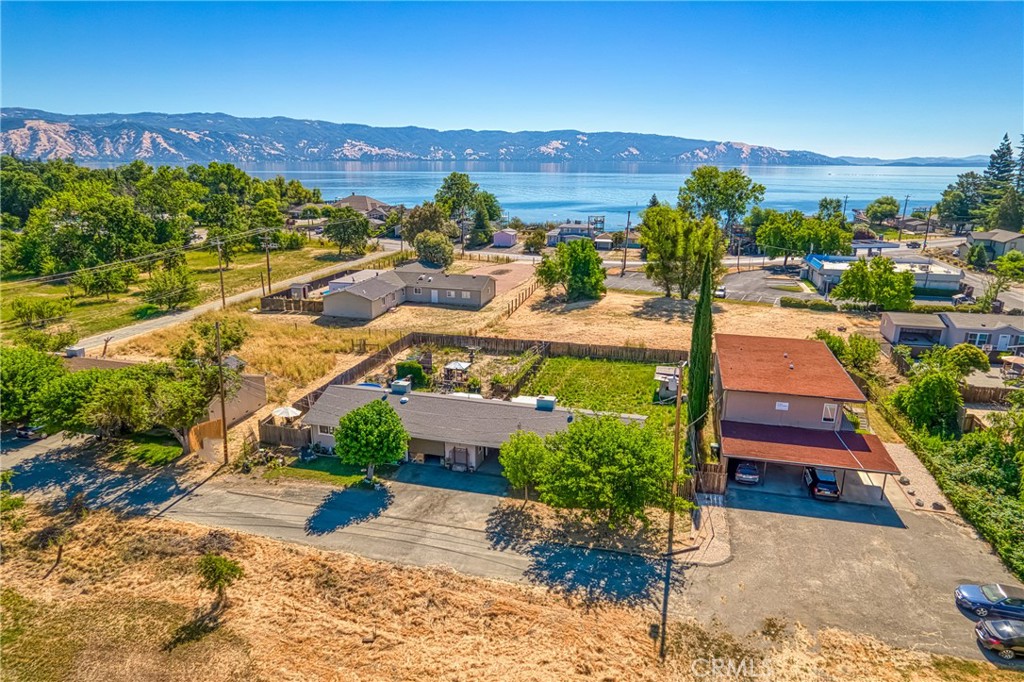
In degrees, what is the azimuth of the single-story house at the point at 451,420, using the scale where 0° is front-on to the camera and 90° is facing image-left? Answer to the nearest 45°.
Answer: approximately 0°

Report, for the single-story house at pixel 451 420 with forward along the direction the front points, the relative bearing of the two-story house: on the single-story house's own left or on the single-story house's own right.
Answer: on the single-story house's own left

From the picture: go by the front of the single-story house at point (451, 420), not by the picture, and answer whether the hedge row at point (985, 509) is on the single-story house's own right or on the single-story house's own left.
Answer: on the single-story house's own left

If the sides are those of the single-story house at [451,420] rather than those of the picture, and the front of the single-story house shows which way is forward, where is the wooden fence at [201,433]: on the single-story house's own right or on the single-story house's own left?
on the single-story house's own right

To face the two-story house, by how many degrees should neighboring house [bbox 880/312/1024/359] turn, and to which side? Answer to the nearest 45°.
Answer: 0° — it already faces it

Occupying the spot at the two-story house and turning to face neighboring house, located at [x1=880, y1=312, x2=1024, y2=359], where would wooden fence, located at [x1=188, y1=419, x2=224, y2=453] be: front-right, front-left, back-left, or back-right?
back-left

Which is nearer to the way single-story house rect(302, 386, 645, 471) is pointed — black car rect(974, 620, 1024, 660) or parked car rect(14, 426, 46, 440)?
the black car

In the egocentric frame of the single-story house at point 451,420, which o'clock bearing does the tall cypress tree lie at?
The tall cypress tree is roughly at 9 o'clock from the single-story house.

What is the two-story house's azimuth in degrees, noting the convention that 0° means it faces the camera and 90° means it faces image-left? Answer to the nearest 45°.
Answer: approximately 0°

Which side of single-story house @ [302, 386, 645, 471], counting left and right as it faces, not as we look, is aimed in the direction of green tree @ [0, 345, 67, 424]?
right
